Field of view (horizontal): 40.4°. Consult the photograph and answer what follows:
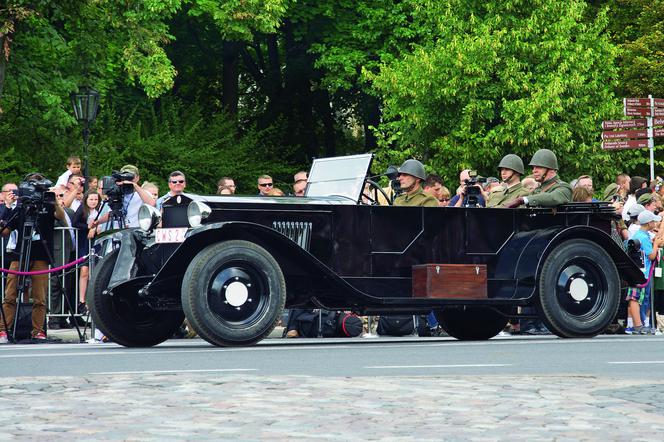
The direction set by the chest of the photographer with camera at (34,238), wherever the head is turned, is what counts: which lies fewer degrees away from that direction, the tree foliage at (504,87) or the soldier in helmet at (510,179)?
the soldier in helmet

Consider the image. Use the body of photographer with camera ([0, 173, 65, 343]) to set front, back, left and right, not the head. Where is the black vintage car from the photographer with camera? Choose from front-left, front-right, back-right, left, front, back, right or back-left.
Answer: front-left

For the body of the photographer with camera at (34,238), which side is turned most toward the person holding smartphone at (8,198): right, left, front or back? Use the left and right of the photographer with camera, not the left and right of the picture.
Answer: back

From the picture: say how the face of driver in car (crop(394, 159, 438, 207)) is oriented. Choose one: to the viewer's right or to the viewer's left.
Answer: to the viewer's left

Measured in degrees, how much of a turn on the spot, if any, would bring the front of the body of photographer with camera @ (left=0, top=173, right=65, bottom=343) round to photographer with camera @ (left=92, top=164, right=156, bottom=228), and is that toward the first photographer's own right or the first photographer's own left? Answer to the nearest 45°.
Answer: approximately 90° to the first photographer's own left
